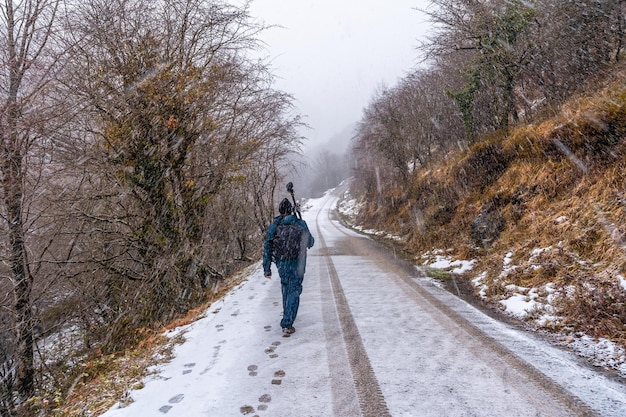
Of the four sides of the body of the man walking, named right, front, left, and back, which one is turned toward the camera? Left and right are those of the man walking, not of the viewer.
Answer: back

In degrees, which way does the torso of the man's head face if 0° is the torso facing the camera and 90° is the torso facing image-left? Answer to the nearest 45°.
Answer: approximately 180°

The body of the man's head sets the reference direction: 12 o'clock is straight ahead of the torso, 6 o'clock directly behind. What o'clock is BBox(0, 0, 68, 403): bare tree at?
The bare tree is roughly at 9 o'clock from the man's head.

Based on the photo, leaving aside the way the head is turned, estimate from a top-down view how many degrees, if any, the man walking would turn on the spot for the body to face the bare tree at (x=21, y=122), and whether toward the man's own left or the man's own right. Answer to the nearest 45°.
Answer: approximately 90° to the man's own left
